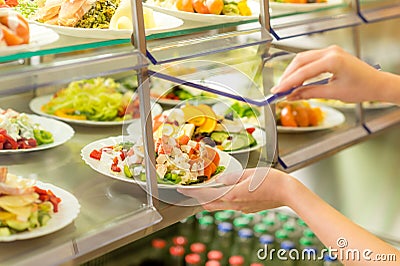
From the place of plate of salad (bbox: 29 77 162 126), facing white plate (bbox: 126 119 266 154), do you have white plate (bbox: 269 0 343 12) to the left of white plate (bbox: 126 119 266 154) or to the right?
left

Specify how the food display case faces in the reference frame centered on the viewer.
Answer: facing the viewer and to the right of the viewer
